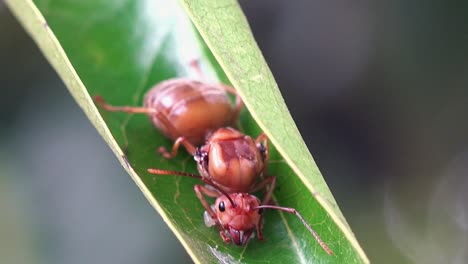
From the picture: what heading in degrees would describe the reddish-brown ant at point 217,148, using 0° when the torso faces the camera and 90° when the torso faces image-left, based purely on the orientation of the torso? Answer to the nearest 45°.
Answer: approximately 0°
